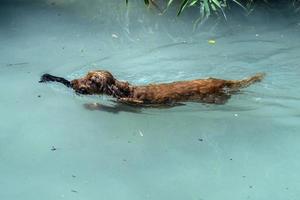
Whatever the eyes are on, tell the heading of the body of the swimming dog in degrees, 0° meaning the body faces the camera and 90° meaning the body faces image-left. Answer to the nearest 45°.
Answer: approximately 90°
